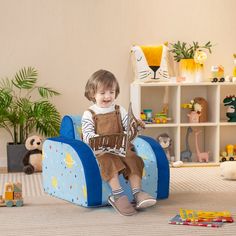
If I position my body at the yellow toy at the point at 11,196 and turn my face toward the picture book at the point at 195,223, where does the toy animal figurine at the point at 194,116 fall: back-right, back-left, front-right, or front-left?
front-left

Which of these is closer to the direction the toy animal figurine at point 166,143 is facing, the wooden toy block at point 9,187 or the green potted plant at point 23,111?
the wooden toy block

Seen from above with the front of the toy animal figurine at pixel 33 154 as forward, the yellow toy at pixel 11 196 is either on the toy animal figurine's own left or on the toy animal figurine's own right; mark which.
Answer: on the toy animal figurine's own right

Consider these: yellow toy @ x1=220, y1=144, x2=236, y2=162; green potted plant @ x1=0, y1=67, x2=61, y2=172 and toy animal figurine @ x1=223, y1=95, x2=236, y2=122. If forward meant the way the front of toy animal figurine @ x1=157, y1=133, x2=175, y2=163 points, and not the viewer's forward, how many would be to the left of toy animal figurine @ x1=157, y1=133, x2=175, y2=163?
2

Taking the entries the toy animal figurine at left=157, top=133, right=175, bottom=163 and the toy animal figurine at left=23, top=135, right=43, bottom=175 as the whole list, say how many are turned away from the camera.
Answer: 0

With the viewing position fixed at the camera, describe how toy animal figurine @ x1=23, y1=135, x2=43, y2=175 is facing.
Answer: facing the viewer and to the right of the viewer

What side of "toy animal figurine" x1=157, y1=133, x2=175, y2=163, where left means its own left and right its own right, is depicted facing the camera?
front

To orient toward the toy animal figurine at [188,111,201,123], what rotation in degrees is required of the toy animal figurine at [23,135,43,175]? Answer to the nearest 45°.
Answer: approximately 45° to its left

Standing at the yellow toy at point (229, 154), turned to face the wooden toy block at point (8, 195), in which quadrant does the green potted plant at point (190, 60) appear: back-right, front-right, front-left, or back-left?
front-right

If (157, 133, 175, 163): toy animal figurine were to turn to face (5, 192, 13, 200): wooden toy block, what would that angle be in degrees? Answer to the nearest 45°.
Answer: approximately 45° to its right

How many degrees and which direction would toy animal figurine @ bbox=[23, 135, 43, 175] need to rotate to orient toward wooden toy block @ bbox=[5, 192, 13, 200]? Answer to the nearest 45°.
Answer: approximately 45° to its right

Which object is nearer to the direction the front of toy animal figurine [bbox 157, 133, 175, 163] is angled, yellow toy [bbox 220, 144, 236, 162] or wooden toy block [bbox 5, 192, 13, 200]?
the wooden toy block
